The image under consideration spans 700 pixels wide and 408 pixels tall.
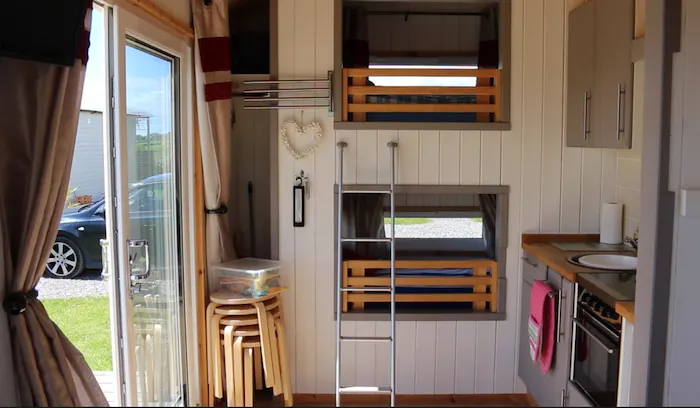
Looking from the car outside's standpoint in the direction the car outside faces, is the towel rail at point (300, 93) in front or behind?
behind

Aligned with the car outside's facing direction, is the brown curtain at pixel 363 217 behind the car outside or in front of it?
behind

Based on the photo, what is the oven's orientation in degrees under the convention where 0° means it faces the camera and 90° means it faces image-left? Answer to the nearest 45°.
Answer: approximately 45°

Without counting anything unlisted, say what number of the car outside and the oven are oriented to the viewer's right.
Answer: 0

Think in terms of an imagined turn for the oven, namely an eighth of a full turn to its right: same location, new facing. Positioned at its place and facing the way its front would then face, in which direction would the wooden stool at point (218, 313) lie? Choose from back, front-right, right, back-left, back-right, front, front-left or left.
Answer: front

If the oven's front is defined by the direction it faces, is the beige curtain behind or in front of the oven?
in front

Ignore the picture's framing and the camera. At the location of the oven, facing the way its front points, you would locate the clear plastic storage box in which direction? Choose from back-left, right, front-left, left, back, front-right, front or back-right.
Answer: front-right

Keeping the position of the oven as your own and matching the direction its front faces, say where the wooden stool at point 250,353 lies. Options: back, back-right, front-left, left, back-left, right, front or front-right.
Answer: front-right

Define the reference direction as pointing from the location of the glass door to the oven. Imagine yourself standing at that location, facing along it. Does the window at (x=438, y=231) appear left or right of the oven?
left

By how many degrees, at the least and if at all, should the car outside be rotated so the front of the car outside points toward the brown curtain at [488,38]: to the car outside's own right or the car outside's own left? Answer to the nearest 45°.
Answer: approximately 180°

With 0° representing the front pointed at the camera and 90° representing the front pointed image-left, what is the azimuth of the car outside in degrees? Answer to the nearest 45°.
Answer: approximately 90°
